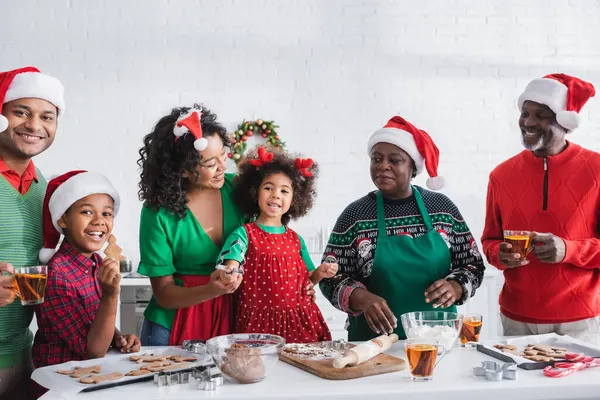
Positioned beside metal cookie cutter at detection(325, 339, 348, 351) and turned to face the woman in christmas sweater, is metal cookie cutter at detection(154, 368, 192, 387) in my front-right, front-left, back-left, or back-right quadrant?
back-left

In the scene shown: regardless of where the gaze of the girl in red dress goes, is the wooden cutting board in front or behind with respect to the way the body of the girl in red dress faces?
in front

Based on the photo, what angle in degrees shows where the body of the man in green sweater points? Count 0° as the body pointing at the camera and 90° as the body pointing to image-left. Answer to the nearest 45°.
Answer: approximately 315°

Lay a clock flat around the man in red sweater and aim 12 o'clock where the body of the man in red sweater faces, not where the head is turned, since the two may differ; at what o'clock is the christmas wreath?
The christmas wreath is roughly at 3 o'clock from the man in red sweater.

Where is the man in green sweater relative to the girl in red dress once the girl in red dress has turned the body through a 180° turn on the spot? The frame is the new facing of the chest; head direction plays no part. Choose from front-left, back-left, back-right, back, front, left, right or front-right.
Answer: left

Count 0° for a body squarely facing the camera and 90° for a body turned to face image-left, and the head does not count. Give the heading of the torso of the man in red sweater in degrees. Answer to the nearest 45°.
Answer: approximately 45°

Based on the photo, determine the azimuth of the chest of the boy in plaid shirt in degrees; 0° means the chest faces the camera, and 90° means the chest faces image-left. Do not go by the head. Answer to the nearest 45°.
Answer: approximately 315°

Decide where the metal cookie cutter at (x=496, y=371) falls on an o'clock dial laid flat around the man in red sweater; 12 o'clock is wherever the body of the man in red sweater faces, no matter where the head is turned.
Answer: The metal cookie cutter is roughly at 11 o'clock from the man in red sweater.

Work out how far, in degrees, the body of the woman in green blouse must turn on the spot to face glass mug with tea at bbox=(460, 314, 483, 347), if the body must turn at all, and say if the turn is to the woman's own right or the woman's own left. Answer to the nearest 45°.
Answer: approximately 45° to the woman's own left

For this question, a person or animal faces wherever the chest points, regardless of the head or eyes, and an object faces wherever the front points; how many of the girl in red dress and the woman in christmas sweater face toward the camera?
2
